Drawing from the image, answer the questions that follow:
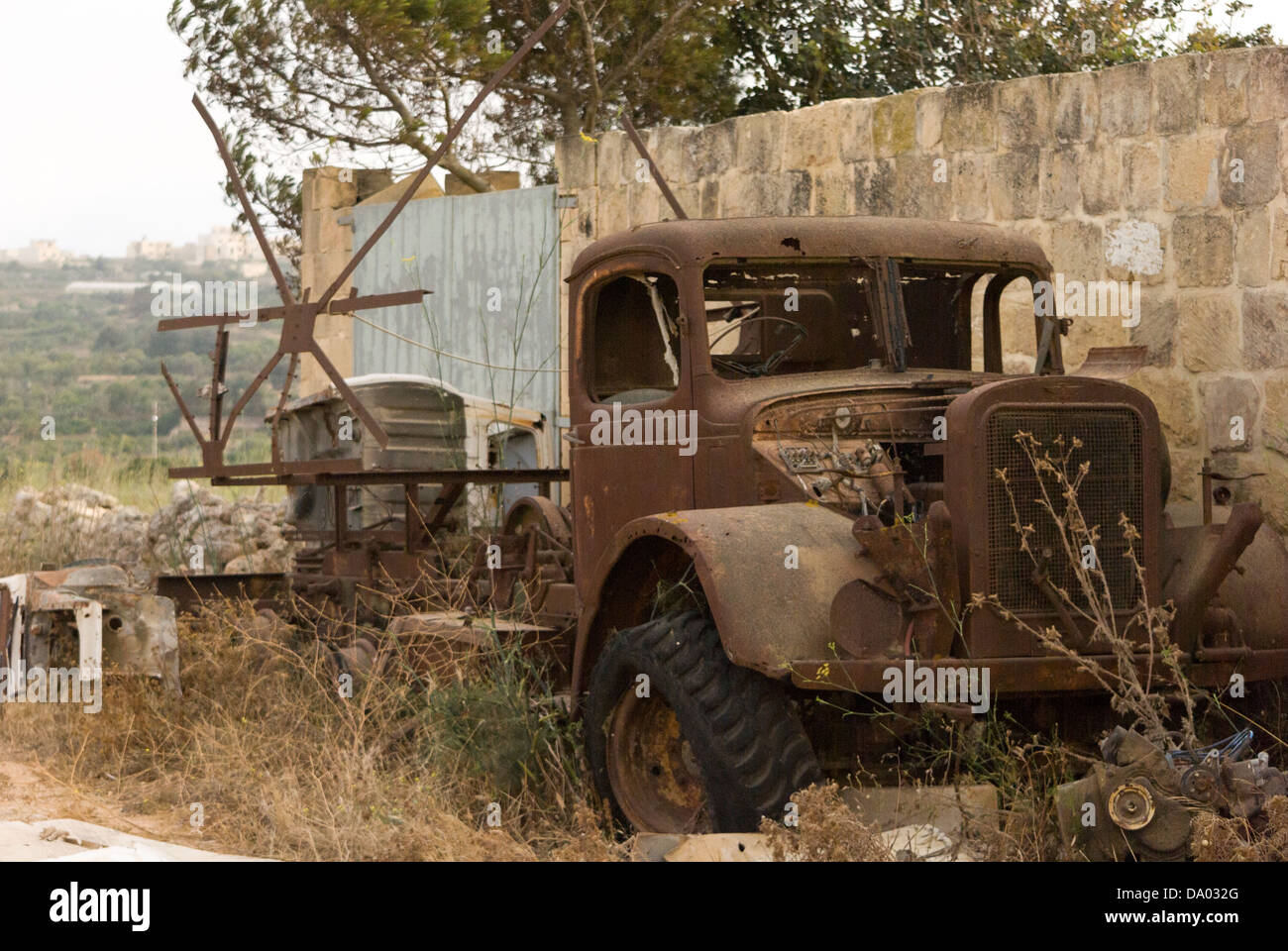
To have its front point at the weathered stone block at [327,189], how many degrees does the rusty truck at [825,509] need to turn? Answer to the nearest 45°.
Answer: approximately 180°

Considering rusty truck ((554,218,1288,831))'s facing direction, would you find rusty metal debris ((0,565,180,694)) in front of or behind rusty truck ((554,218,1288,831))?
behind

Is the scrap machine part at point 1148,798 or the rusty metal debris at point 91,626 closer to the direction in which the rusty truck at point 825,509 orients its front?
the scrap machine part

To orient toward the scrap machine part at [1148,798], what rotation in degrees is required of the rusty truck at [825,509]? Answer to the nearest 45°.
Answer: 0° — it already faces it

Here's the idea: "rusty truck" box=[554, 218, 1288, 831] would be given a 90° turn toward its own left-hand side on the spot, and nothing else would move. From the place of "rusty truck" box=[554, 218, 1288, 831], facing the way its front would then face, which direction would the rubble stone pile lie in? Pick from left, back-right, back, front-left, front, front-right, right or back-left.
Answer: left

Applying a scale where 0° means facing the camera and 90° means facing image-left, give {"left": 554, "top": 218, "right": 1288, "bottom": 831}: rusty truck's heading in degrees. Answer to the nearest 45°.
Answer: approximately 315°

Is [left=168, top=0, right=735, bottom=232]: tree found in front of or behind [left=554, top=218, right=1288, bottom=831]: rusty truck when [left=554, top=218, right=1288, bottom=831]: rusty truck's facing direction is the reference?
behind
